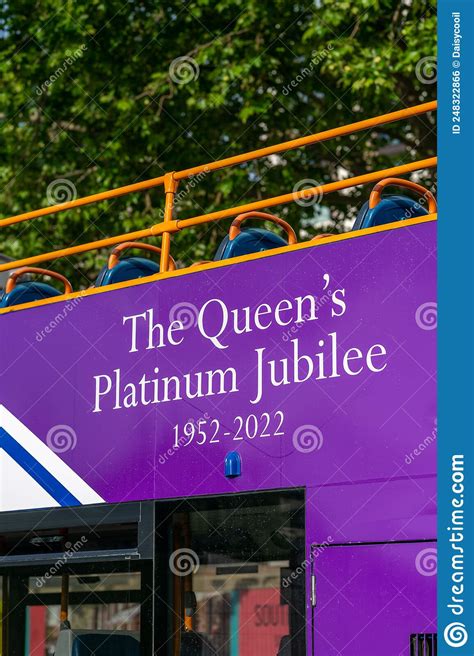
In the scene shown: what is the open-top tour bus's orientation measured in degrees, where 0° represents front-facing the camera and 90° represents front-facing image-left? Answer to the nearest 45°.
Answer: approximately 135°
